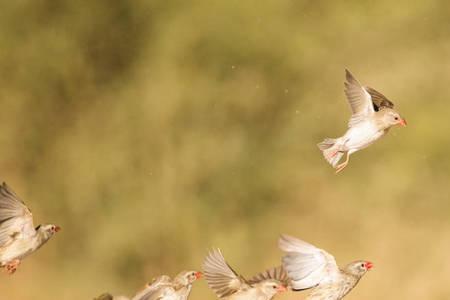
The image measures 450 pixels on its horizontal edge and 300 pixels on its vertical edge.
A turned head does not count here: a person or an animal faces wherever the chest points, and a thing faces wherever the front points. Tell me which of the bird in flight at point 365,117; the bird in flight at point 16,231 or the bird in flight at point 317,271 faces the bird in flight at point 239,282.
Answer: the bird in flight at point 16,231

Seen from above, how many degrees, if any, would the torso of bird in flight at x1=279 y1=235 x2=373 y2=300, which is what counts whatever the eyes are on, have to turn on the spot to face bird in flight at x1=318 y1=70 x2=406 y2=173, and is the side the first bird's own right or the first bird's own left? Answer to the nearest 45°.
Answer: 0° — it already faces it

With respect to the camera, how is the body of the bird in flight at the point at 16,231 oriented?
to the viewer's right

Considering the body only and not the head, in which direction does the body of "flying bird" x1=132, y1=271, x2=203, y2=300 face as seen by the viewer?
to the viewer's right

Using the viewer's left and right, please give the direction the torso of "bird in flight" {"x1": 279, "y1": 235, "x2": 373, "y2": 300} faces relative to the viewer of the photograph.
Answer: facing to the right of the viewer

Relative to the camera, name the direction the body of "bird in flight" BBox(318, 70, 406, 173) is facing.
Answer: to the viewer's right

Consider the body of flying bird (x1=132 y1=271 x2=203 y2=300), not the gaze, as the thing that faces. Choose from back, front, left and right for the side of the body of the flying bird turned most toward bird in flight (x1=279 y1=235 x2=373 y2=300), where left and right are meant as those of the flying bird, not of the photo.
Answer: front

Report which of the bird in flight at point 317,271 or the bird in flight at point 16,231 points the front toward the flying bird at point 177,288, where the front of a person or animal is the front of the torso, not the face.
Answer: the bird in flight at point 16,231

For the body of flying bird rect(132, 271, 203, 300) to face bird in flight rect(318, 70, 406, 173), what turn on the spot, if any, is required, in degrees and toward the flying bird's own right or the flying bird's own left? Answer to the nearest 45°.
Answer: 0° — it already faces it

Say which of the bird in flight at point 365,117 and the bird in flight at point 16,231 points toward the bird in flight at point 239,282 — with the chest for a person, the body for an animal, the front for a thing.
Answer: the bird in flight at point 16,231
